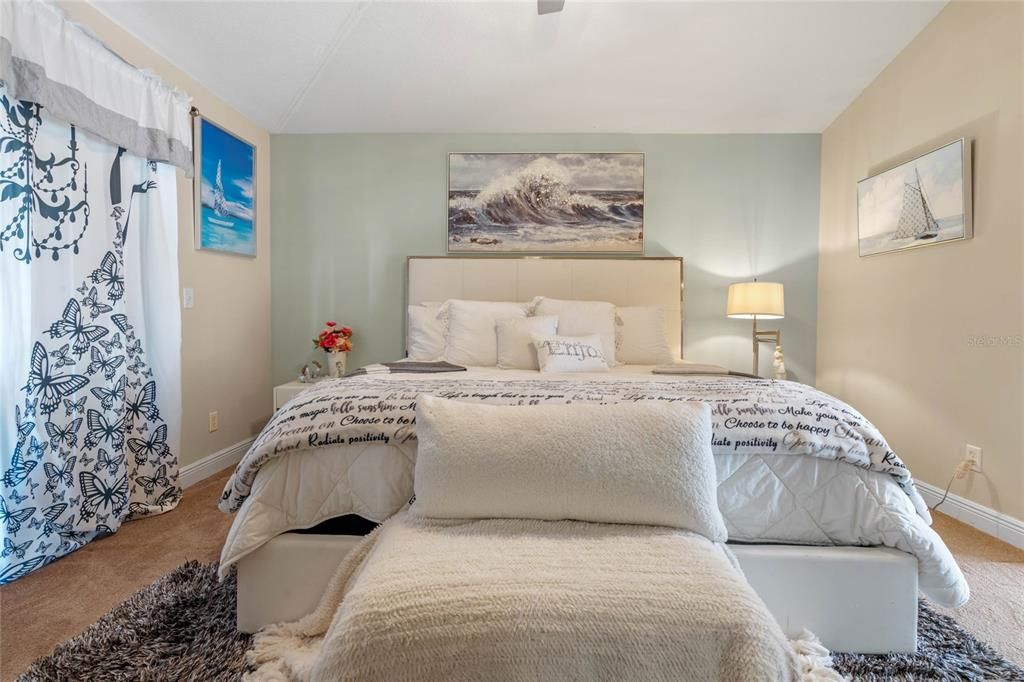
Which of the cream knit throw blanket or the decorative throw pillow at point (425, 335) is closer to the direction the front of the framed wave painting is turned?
the cream knit throw blanket

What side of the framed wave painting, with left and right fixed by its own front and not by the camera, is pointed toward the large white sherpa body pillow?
front

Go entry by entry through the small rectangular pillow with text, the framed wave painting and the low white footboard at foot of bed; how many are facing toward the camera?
3

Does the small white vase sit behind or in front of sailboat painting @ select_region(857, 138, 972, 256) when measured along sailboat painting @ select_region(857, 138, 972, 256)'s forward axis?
in front

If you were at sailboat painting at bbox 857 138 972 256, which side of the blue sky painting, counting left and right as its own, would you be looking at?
front

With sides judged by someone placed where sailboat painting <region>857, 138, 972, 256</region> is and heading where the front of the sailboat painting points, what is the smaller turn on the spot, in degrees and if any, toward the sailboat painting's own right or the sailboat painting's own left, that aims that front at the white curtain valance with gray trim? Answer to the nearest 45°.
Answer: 0° — it already faces it

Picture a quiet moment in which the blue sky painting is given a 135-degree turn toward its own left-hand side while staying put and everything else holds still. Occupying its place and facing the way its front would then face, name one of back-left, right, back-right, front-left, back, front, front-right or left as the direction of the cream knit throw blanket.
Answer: back

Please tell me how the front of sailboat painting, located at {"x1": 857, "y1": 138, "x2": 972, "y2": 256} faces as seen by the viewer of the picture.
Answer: facing the viewer and to the left of the viewer

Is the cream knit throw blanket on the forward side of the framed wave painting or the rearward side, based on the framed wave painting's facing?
on the forward side

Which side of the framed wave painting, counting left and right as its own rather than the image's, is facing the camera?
front

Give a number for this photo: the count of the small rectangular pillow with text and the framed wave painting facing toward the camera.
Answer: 2

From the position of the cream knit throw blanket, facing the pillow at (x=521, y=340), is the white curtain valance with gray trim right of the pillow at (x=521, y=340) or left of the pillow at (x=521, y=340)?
left

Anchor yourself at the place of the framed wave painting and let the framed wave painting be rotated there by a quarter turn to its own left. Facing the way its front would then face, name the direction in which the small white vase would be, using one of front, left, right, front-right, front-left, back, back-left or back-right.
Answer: back

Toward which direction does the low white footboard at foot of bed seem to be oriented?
toward the camera

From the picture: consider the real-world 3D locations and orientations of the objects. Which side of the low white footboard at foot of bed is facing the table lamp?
back

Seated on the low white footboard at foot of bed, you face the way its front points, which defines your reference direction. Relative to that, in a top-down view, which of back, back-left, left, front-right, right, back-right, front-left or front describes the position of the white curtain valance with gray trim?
right

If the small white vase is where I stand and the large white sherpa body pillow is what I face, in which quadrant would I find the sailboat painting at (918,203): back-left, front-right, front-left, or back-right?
front-left

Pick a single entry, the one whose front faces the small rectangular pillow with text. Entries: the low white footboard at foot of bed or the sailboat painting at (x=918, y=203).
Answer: the sailboat painting

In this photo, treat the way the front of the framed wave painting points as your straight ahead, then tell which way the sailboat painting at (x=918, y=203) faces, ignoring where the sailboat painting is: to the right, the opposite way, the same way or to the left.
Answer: to the right
